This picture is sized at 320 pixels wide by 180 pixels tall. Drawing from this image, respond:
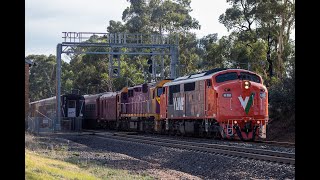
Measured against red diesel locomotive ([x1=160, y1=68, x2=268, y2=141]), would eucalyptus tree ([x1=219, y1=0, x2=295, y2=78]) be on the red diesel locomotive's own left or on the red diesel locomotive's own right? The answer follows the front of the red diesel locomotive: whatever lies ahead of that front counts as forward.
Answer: on the red diesel locomotive's own left

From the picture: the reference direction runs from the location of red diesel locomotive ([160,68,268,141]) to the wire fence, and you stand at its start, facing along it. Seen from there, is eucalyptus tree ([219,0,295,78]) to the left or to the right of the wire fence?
right

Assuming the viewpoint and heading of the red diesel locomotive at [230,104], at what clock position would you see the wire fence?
The wire fence is roughly at 6 o'clock from the red diesel locomotive.

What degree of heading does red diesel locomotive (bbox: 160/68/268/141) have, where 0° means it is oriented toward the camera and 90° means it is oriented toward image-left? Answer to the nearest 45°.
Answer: approximately 315°
